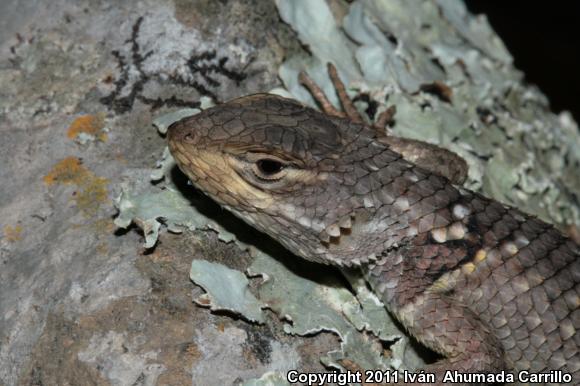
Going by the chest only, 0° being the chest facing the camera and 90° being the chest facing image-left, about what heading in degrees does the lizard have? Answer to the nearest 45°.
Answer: approximately 90°
